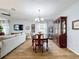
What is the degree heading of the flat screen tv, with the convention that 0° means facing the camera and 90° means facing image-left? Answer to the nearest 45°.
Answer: approximately 0°
